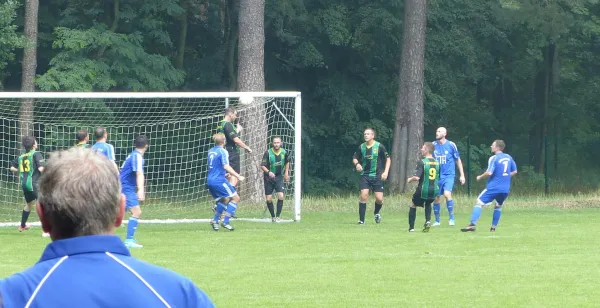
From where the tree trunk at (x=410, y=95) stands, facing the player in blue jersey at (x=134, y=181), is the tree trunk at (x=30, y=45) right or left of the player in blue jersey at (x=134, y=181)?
right

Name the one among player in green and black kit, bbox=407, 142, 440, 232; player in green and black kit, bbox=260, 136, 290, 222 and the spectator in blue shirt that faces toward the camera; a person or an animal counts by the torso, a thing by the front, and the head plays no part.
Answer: player in green and black kit, bbox=260, 136, 290, 222

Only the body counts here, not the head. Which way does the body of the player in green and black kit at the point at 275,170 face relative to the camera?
toward the camera

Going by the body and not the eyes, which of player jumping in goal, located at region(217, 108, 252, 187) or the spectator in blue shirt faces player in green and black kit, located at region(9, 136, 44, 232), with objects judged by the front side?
the spectator in blue shirt

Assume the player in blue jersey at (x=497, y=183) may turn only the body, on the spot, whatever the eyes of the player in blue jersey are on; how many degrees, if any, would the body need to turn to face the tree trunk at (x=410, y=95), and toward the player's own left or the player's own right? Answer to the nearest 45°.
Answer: approximately 45° to the player's own right

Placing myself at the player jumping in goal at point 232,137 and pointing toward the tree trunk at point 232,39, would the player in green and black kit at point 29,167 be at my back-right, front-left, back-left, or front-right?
back-left

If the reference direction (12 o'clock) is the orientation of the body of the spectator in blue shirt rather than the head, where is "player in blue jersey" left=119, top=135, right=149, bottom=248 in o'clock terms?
The player in blue jersey is roughly at 12 o'clock from the spectator in blue shirt.

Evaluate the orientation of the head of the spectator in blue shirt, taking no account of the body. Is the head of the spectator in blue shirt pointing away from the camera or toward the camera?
away from the camera

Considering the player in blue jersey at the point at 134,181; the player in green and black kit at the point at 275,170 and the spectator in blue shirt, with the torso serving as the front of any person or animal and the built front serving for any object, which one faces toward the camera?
the player in green and black kit

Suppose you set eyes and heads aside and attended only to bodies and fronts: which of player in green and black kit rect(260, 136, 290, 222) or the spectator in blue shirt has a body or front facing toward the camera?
the player in green and black kit

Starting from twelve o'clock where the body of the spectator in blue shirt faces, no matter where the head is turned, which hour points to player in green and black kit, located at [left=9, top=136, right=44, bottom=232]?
The player in green and black kit is roughly at 12 o'clock from the spectator in blue shirt.

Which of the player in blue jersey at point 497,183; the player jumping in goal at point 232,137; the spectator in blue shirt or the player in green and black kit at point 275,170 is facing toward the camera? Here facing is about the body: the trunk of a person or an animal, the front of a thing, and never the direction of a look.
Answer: the player in green and black kit

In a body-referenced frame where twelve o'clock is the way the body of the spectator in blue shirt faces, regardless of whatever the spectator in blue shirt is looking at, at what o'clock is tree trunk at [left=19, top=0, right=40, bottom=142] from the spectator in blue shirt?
The tree trunk is roughly at 12 o'clock from the spectator in blue shirt.
